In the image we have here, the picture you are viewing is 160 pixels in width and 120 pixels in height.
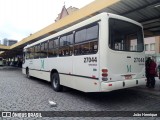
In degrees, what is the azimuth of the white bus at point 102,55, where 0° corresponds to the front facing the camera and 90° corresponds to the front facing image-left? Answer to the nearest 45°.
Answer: approximately 135°
